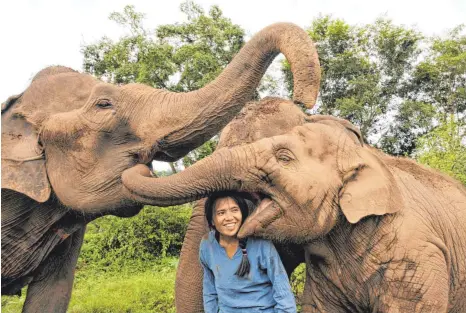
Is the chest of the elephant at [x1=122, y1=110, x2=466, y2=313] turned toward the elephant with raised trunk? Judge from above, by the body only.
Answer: yes

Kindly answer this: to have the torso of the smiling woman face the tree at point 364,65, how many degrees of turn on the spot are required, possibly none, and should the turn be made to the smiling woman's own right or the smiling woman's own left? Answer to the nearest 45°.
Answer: approximately 180°

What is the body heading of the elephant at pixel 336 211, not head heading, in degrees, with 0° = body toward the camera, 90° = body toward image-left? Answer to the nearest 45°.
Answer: approximately 90°

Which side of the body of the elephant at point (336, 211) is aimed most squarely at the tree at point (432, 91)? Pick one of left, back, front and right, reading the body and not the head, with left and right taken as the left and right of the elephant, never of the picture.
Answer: right

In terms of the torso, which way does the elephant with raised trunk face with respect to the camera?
to the viewer's right

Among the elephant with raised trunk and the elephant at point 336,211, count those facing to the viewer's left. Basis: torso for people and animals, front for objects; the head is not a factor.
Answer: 1

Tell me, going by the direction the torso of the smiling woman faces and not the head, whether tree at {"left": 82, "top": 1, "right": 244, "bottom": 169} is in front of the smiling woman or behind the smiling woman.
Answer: behind

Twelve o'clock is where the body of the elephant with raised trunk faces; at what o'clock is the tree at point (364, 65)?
The tree is roughly at 10 o'clock from the elephant with raised trunk.

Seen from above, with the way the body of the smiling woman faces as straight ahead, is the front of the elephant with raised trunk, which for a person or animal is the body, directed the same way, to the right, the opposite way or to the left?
to the left

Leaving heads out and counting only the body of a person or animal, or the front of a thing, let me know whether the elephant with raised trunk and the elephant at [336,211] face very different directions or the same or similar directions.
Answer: very different directions
